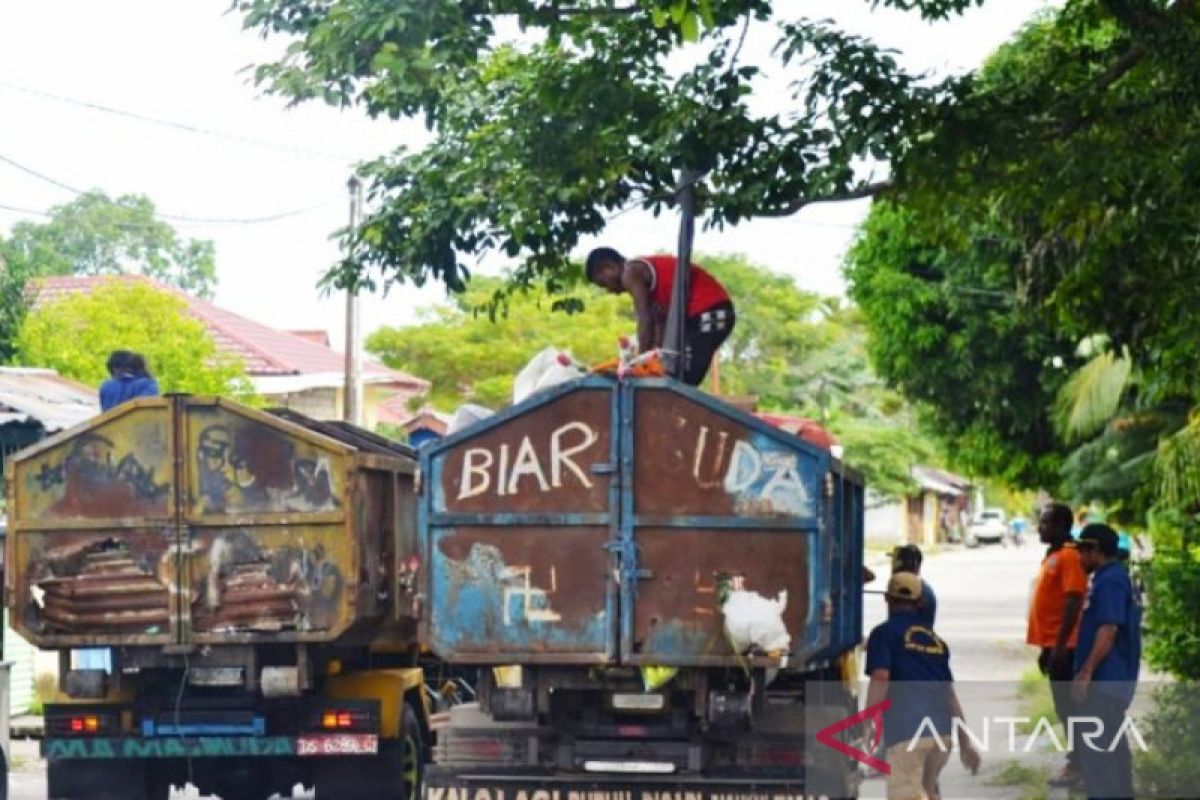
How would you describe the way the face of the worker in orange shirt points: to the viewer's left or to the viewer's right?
to the viewer's left

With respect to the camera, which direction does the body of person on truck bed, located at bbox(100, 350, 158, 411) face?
away from the camera

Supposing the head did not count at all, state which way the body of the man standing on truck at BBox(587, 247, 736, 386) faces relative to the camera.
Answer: to the viewer's left

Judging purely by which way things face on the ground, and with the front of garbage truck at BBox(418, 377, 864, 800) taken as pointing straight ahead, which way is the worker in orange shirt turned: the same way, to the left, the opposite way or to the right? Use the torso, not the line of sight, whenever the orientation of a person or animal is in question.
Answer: to the left

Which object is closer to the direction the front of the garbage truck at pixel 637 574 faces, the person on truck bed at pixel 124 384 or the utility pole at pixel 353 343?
the utility pole

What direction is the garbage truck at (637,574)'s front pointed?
away from the camera

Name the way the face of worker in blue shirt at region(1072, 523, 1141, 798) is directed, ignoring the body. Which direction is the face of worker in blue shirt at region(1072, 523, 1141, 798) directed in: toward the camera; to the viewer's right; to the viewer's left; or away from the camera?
to the viewer's left

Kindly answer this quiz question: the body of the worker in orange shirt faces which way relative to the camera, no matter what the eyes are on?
to the viewer's left

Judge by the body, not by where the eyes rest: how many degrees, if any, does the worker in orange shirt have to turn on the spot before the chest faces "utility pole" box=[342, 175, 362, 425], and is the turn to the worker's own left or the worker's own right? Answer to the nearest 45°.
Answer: approximately 45° to the worker's own right

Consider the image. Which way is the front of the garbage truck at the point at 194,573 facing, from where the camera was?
facing away from the viewer

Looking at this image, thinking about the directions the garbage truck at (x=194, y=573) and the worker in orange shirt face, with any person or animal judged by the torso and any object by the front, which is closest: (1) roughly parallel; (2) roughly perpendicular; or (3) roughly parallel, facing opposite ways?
roughly perpendicular

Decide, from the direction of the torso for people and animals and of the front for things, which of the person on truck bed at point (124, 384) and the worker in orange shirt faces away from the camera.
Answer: the person on truck bed
